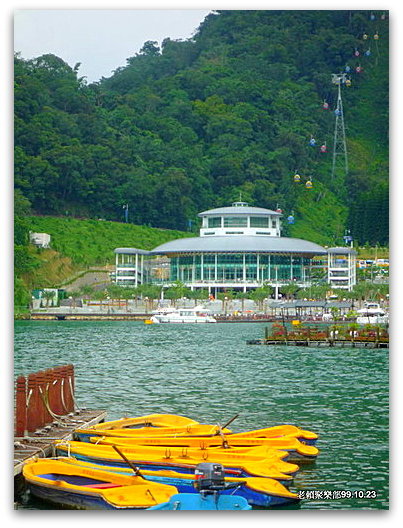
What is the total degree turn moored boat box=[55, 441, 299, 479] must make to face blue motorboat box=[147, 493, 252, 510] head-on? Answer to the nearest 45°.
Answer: approximately 90° to its right

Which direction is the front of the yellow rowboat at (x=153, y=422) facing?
to the viewer's right

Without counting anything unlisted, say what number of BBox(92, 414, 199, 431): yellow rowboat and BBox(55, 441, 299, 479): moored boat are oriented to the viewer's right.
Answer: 2

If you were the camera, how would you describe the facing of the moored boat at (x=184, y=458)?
facing to the right of the viewer

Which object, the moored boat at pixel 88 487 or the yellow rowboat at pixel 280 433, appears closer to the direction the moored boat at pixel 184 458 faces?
the yellow rowboat

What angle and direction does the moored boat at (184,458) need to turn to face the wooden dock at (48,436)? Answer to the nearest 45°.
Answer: approximately 135° to its left

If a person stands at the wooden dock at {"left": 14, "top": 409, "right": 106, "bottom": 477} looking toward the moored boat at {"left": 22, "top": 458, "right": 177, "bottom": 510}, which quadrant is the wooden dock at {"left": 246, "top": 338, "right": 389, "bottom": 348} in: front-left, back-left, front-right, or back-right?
back-left

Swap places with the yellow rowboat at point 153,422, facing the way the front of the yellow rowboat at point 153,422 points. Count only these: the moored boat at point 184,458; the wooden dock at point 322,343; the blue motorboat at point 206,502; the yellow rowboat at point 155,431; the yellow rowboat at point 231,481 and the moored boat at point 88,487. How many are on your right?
5

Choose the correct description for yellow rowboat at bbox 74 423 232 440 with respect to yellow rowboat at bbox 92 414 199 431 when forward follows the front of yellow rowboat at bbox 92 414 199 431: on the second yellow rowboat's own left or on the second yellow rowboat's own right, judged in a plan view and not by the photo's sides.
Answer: on the second yellow rowboat's own right

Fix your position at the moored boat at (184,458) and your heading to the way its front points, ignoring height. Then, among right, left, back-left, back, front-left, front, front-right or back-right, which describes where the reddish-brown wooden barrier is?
back-left

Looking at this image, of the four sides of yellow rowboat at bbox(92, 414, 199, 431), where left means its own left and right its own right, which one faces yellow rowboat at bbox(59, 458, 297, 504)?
right

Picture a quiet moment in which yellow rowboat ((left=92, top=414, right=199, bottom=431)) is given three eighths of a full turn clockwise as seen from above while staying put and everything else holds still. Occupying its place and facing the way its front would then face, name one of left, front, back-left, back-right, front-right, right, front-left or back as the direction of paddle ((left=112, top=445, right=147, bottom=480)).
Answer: front-left
